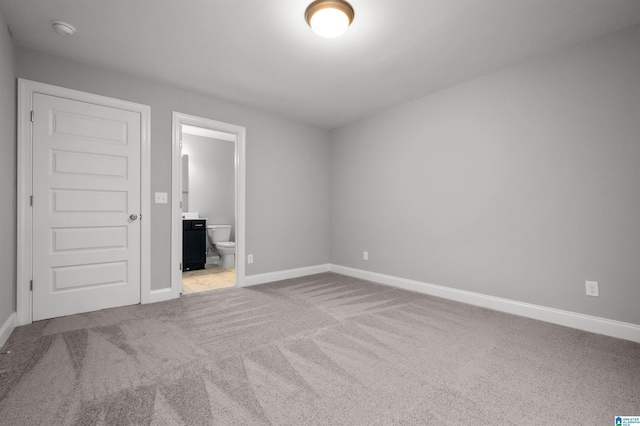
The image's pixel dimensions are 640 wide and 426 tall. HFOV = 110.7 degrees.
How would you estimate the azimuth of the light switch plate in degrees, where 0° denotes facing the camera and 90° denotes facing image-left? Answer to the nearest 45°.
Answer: approximately 0°

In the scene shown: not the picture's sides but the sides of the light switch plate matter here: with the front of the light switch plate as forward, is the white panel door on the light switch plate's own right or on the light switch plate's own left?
on the light switch plate's own right

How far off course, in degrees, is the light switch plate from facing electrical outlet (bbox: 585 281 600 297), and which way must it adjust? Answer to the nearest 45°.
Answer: approximately 45° to its left

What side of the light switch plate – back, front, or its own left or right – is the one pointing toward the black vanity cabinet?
back
